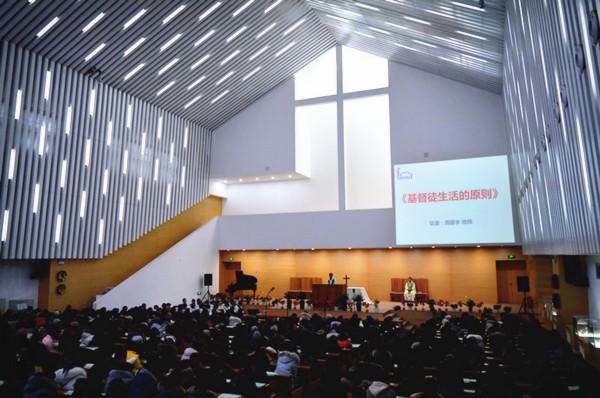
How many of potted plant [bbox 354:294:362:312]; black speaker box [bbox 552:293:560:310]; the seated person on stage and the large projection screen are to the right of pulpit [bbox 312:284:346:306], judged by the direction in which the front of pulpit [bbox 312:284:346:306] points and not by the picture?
0

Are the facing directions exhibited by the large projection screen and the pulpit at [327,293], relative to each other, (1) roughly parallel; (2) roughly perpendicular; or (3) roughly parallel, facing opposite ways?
roughly parallel

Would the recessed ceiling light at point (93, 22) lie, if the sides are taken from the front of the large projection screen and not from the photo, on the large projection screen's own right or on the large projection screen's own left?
on the large projection screen's own right

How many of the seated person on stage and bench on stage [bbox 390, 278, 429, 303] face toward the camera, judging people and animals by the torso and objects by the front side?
2

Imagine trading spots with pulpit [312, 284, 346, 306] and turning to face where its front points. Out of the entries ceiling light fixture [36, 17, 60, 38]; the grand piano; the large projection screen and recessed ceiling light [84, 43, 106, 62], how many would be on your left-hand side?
1

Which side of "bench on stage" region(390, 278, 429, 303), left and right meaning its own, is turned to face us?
front

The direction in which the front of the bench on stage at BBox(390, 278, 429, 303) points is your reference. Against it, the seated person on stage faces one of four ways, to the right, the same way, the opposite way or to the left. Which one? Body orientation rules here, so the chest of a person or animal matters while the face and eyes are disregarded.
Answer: the same way

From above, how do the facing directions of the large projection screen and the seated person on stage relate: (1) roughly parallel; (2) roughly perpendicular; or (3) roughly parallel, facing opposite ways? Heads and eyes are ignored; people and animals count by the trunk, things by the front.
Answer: roughly parallel

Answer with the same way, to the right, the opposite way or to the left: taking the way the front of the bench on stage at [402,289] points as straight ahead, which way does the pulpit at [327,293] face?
the same way

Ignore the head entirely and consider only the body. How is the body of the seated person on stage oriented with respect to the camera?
toward the camera

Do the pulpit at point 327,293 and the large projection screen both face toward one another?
no

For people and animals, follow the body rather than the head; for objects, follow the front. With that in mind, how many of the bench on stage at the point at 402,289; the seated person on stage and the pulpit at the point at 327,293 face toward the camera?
3

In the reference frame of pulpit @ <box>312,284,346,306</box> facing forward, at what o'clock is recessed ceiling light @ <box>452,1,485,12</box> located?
The recessed ceiling light is roughly at 11 o'clock from the pulpit.

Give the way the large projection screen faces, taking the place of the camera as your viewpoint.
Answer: facing the viewer

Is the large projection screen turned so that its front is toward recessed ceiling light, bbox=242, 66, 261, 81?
no

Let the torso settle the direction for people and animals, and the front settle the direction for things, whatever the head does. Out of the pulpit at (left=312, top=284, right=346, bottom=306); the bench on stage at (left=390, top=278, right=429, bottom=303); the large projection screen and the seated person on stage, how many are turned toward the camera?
4

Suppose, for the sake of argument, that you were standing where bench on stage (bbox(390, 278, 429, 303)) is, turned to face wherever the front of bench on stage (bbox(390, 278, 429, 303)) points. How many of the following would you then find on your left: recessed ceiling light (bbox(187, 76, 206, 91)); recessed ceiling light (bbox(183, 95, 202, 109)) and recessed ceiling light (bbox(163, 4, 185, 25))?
0

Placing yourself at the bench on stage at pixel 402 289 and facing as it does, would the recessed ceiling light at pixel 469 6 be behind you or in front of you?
in front
